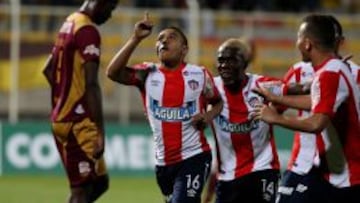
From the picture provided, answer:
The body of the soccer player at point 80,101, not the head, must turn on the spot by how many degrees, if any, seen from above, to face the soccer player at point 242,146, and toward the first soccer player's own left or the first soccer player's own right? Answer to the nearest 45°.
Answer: approximately 45° to the first soccer player's own right

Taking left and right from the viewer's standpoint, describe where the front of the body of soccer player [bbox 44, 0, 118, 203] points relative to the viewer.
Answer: facing away from the viewer and to the right of the viewer
